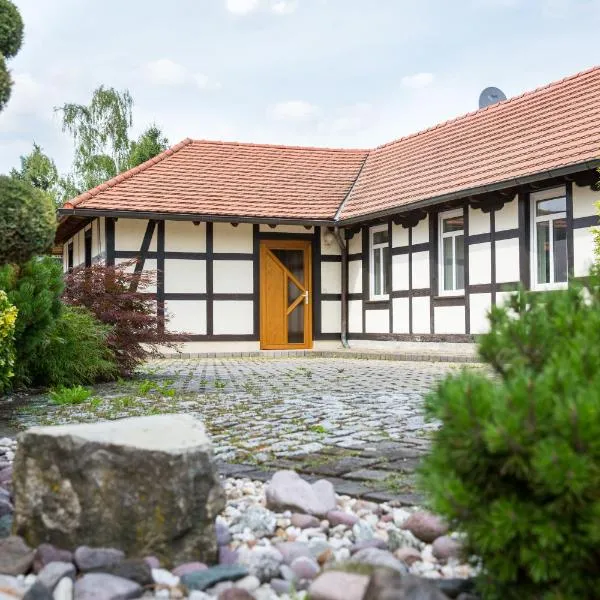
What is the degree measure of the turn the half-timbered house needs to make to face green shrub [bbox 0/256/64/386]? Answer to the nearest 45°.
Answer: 0° — it already faces it

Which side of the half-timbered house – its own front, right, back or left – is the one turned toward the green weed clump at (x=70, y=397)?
front

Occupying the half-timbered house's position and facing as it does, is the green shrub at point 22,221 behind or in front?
in front

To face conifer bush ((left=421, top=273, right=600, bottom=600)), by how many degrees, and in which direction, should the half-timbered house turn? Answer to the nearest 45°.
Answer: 0° — it already faces it

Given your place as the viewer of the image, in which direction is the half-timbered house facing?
facing the viewer

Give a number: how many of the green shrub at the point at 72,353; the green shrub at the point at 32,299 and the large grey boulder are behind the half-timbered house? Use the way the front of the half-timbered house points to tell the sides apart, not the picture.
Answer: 0

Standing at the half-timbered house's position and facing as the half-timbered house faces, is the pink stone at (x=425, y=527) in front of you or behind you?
in front
